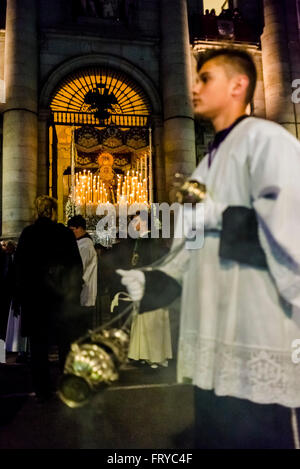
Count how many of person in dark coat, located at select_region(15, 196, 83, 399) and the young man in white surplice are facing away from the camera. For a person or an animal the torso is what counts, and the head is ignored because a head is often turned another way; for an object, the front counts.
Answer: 1

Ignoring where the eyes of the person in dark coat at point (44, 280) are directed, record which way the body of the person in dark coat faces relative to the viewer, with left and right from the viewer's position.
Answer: facing away from the viewer

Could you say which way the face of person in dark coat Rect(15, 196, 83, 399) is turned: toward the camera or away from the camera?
away from the camera

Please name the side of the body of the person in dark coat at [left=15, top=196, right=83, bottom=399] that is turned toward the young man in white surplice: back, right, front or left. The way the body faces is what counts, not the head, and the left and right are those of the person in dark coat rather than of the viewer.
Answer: back

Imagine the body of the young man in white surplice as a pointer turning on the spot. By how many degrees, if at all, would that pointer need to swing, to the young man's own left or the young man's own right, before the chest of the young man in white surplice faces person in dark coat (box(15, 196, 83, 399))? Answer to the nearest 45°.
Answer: approximately 45° to the young man's own right

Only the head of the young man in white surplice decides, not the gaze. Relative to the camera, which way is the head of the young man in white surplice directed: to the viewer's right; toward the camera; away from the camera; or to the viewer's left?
to the viewer's left

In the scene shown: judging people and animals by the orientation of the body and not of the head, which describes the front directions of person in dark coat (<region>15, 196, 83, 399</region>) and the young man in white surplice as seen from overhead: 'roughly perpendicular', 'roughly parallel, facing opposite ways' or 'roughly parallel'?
roughly perpendicular

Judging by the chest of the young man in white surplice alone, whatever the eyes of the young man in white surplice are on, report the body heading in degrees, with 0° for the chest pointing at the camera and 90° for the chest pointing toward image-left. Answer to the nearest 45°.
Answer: approximately 90°

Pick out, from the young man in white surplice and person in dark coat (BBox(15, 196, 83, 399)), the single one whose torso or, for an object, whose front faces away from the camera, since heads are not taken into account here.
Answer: the person in dark coat
